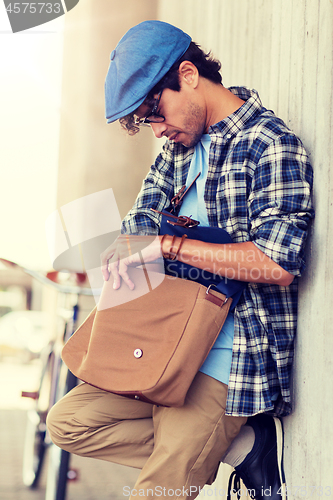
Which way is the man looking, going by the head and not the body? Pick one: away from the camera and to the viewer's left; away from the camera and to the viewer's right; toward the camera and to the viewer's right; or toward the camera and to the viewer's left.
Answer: toward the camera and to the viewer's left

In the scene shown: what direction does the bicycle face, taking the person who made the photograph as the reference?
facing the viewer

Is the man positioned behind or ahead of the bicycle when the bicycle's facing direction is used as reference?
ahead
